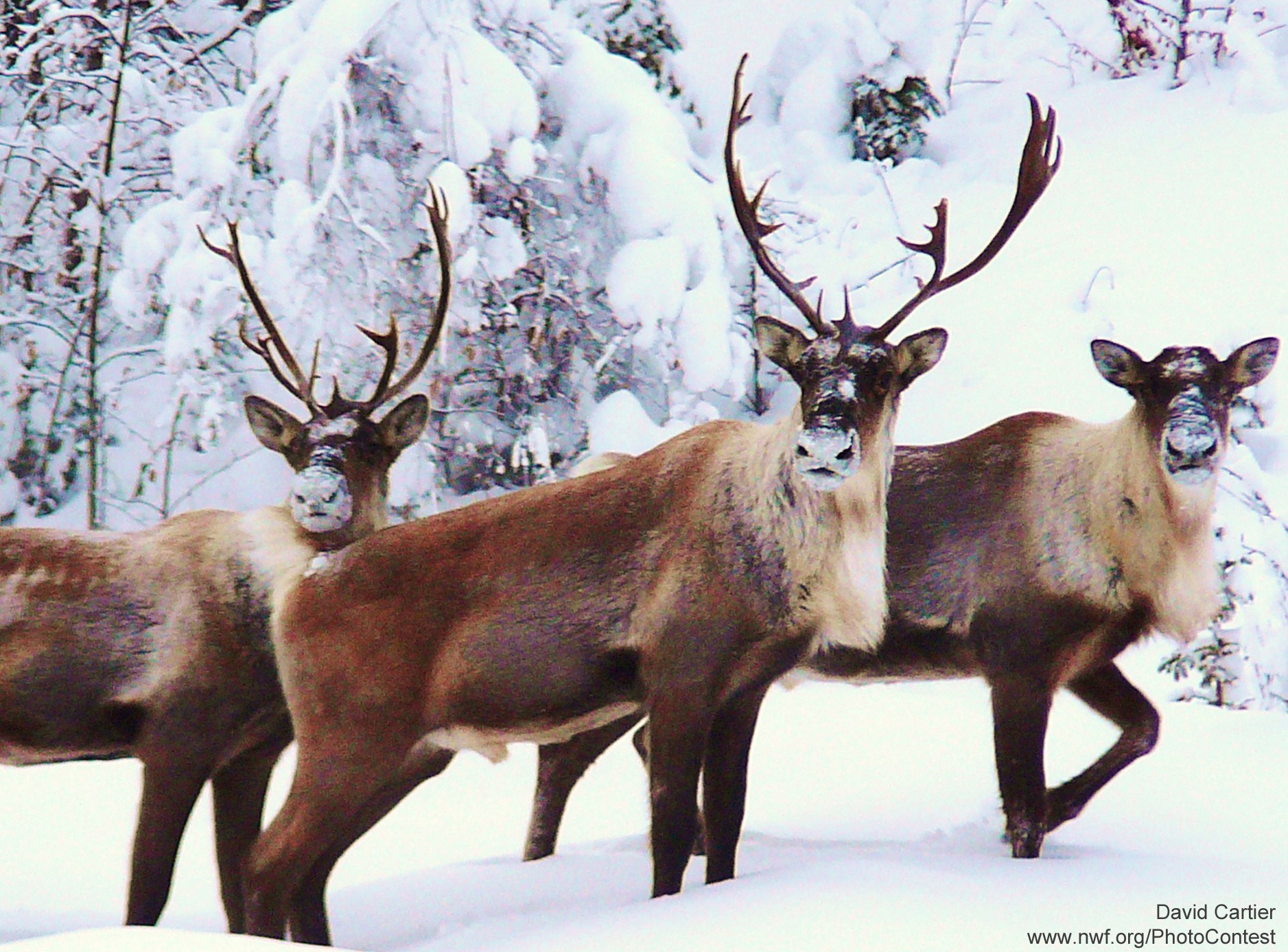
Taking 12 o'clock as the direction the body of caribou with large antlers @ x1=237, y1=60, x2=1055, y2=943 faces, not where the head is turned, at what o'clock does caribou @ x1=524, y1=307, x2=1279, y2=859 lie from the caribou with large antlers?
The caribou is roughly at 11 o'clock from the caribou with large antlers.

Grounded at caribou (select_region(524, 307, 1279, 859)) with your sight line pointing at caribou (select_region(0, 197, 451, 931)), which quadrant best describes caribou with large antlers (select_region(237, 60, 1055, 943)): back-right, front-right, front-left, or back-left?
front-left

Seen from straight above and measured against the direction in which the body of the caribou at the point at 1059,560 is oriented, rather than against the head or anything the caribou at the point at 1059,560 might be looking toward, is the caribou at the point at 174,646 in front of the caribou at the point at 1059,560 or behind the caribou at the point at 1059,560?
behind

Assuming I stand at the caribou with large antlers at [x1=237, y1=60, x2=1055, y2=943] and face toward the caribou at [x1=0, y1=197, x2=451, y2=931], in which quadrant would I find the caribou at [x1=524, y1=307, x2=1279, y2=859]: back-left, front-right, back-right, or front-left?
back-right

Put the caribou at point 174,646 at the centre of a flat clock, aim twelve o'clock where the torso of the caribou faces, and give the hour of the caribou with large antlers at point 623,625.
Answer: The caribou with large antlers is roughly at 1 o'clock from the caribou.

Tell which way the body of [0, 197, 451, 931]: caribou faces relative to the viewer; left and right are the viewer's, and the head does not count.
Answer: facing to the right of the viewer

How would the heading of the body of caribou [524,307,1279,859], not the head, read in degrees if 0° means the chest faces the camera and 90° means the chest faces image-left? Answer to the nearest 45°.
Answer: approximately 270°

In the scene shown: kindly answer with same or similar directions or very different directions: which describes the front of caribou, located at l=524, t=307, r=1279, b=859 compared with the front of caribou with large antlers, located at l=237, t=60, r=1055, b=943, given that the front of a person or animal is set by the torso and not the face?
same or similar directions

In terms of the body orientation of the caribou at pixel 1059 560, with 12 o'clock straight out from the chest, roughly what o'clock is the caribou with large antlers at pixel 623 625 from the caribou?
The caribou with large antlers is roughly at 5 o'clock from the caribou.

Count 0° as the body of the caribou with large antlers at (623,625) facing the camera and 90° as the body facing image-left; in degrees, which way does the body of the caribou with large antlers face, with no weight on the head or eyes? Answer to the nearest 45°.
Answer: approximately 270°

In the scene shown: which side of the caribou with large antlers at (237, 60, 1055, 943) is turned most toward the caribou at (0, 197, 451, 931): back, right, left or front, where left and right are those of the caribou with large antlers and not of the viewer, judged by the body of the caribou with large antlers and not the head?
back

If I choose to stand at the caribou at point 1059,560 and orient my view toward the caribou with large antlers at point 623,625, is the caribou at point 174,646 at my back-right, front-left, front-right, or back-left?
front-right

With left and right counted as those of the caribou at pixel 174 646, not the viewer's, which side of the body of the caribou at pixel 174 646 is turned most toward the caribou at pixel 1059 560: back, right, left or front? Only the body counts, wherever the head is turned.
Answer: front
